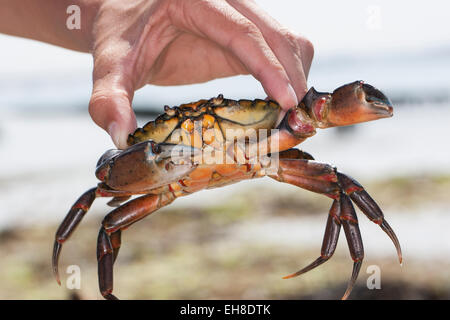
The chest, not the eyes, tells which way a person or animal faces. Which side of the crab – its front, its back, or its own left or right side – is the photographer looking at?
front
